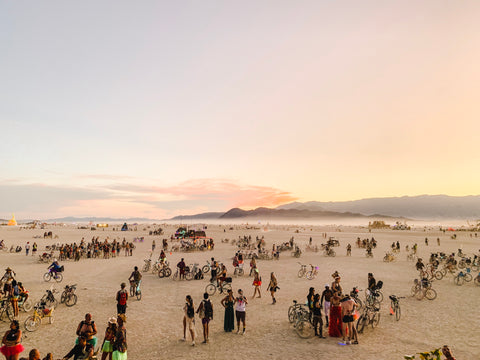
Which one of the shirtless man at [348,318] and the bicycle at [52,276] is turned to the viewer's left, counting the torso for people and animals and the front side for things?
the bicycle

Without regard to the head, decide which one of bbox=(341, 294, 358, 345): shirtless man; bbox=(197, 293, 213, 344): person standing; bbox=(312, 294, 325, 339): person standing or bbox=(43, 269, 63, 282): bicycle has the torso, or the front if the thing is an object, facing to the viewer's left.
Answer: the bicycle

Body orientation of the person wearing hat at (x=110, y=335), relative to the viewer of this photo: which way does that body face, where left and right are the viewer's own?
facing away from the viewer

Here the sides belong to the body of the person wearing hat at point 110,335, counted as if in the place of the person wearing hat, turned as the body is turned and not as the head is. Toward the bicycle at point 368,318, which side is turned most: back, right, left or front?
right

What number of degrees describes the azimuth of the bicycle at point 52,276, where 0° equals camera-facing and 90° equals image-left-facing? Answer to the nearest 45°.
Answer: approximately 90°

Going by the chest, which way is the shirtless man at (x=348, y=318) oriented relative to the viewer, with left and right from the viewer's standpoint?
facing away from the viewer

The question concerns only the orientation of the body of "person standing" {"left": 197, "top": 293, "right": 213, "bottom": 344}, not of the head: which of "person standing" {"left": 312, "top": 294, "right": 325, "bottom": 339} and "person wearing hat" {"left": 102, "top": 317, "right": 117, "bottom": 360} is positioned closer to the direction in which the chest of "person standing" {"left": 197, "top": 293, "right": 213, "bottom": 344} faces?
the person standing
